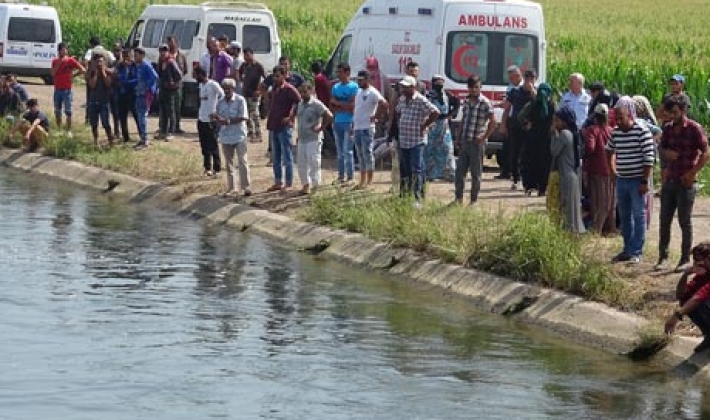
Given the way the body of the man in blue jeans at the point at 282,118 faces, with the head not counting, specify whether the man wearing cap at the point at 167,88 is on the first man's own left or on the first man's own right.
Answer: on the first man's own right

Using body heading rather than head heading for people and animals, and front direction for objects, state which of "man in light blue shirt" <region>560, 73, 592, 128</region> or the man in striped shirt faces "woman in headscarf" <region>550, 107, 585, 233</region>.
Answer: the man in light blue shirt

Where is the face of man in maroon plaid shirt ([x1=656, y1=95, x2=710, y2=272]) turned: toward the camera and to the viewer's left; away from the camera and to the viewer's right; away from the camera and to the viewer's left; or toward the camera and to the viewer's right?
toward the camera and to the viewer's left

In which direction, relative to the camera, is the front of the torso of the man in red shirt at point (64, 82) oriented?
toward the camera

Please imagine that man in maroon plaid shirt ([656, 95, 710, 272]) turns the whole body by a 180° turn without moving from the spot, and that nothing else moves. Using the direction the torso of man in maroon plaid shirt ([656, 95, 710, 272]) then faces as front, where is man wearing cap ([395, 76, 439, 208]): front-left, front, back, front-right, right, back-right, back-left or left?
left

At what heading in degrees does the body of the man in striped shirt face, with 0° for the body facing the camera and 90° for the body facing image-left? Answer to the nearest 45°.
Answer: approximately 45°

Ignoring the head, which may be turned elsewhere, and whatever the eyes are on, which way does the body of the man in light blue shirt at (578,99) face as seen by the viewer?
toward the camera

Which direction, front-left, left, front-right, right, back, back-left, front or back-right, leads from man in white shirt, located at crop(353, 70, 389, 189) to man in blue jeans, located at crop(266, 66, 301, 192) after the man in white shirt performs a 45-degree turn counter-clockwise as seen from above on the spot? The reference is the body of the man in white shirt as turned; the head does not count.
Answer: right

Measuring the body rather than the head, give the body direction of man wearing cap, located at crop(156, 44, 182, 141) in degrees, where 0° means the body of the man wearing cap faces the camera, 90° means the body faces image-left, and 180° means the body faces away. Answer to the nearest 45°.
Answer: approximately 45°
